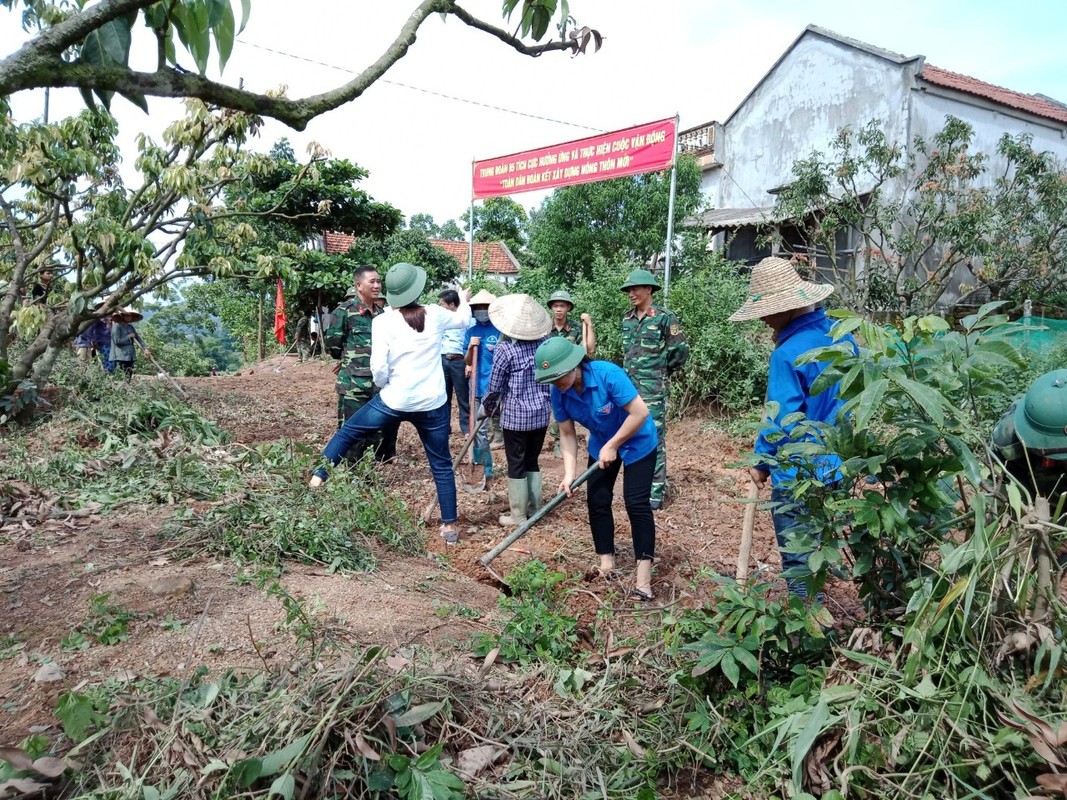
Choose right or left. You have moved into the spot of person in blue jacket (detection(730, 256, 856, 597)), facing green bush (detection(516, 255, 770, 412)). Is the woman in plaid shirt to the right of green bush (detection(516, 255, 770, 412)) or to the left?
left

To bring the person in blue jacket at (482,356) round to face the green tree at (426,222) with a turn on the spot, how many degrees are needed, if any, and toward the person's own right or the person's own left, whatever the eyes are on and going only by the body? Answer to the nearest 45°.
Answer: approximately 180°

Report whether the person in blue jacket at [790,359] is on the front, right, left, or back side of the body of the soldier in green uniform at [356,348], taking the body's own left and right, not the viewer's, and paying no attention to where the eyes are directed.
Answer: front

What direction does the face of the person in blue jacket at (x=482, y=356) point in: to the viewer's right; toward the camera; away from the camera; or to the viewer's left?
toward the camera

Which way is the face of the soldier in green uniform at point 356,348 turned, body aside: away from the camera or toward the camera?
toward the camera

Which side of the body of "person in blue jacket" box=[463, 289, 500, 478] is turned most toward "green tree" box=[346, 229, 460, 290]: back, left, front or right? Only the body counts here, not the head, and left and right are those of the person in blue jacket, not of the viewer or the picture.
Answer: back

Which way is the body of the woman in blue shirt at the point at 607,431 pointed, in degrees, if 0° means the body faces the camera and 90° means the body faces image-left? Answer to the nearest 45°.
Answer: approximately 45°

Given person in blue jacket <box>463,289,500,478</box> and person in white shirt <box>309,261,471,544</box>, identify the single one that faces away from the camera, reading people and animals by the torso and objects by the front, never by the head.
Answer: the person in white shirt

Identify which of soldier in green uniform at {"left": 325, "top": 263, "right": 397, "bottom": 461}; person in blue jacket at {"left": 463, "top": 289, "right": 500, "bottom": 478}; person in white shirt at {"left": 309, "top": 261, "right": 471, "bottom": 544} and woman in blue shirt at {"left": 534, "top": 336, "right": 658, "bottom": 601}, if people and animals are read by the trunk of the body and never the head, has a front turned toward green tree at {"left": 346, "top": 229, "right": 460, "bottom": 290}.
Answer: the person in white shirt

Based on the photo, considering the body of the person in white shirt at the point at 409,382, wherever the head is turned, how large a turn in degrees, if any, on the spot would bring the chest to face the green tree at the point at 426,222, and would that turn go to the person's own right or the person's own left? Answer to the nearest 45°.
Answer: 0° — they already face it

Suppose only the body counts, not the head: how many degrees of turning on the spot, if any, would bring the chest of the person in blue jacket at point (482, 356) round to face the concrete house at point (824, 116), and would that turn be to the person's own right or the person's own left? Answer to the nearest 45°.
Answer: approximately 135° to the person's own left

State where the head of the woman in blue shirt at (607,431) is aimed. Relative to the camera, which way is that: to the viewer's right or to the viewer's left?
to the viewer's left

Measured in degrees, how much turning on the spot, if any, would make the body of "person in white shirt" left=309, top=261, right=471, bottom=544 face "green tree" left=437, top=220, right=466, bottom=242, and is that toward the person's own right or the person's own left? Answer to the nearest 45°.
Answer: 0° — they already face it

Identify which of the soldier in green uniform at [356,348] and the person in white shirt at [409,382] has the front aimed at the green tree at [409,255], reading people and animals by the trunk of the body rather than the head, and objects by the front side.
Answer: the person in white shirt

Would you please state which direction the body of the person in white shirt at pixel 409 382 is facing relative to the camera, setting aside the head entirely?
away from the camera

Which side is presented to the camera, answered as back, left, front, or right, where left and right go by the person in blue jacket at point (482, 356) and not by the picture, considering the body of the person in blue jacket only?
front
